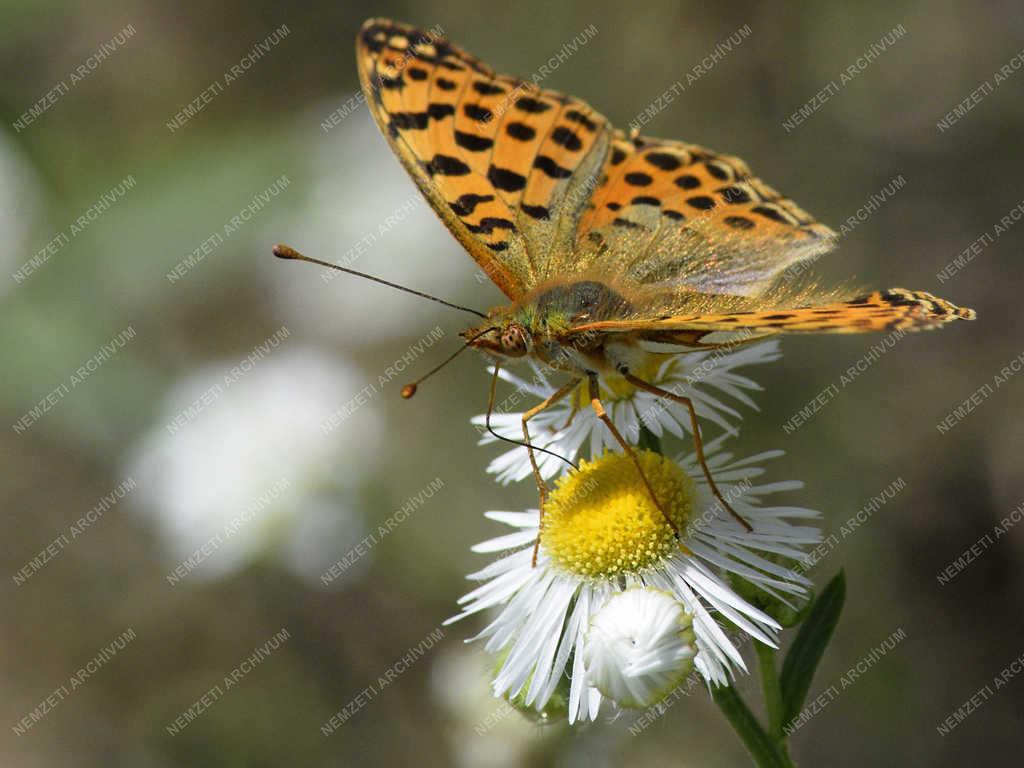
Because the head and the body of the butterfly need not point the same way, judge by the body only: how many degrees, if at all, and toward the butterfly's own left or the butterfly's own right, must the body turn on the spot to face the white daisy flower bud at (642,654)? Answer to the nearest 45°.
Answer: approximately 45° to the butterfly's own left

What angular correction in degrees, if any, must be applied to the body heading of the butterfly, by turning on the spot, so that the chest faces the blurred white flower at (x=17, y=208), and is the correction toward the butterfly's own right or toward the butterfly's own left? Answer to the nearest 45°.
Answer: approximately 90° to the butterfly's own right

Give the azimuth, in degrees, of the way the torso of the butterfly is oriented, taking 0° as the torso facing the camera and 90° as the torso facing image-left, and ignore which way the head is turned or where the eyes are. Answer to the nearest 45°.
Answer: approximately 45°
